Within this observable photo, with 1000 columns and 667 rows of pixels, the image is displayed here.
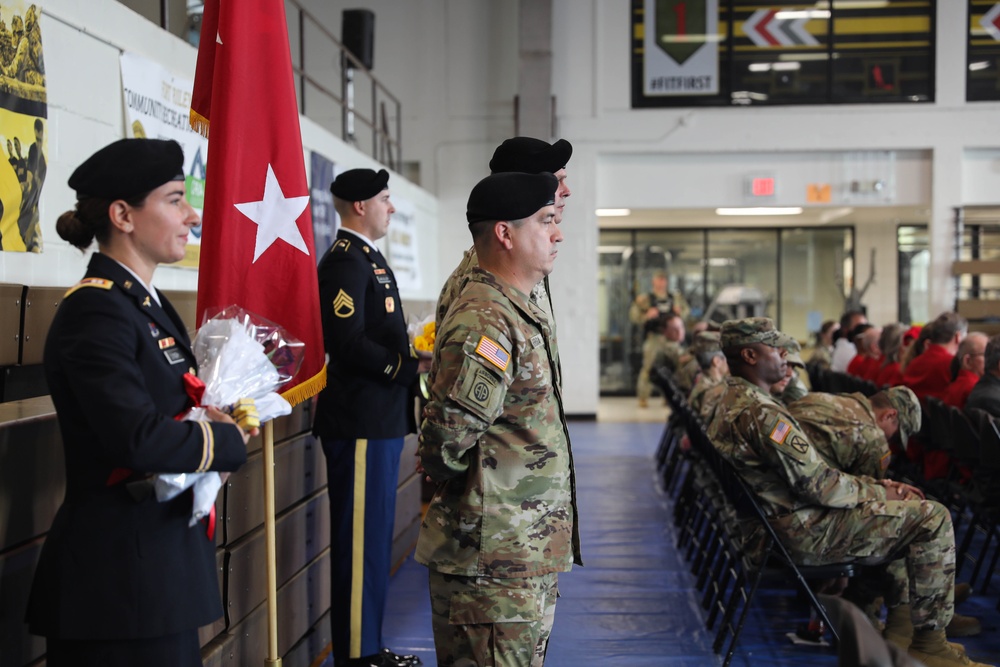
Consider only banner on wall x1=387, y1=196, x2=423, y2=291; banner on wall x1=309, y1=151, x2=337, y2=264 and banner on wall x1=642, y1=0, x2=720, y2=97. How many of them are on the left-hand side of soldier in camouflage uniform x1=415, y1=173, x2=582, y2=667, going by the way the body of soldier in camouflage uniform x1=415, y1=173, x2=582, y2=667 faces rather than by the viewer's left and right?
3

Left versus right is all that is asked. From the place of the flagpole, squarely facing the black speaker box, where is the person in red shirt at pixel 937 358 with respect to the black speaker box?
right

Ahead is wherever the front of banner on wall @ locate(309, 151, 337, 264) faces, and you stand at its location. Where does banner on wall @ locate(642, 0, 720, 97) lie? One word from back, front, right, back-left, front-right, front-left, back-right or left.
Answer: left

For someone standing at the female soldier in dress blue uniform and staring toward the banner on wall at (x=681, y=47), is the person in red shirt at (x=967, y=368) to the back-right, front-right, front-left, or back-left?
front-right

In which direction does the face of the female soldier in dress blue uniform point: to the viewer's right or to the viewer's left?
to the viewer's right

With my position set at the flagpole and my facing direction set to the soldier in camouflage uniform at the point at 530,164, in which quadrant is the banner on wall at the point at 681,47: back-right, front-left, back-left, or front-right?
front-left

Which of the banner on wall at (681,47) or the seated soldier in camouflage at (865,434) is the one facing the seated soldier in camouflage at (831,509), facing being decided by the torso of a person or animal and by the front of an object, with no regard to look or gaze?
the banner on wall

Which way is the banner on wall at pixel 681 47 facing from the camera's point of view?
toward the camera

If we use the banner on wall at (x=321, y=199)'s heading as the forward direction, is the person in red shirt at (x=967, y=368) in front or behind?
in front

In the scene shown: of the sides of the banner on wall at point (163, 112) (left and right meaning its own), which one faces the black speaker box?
left
